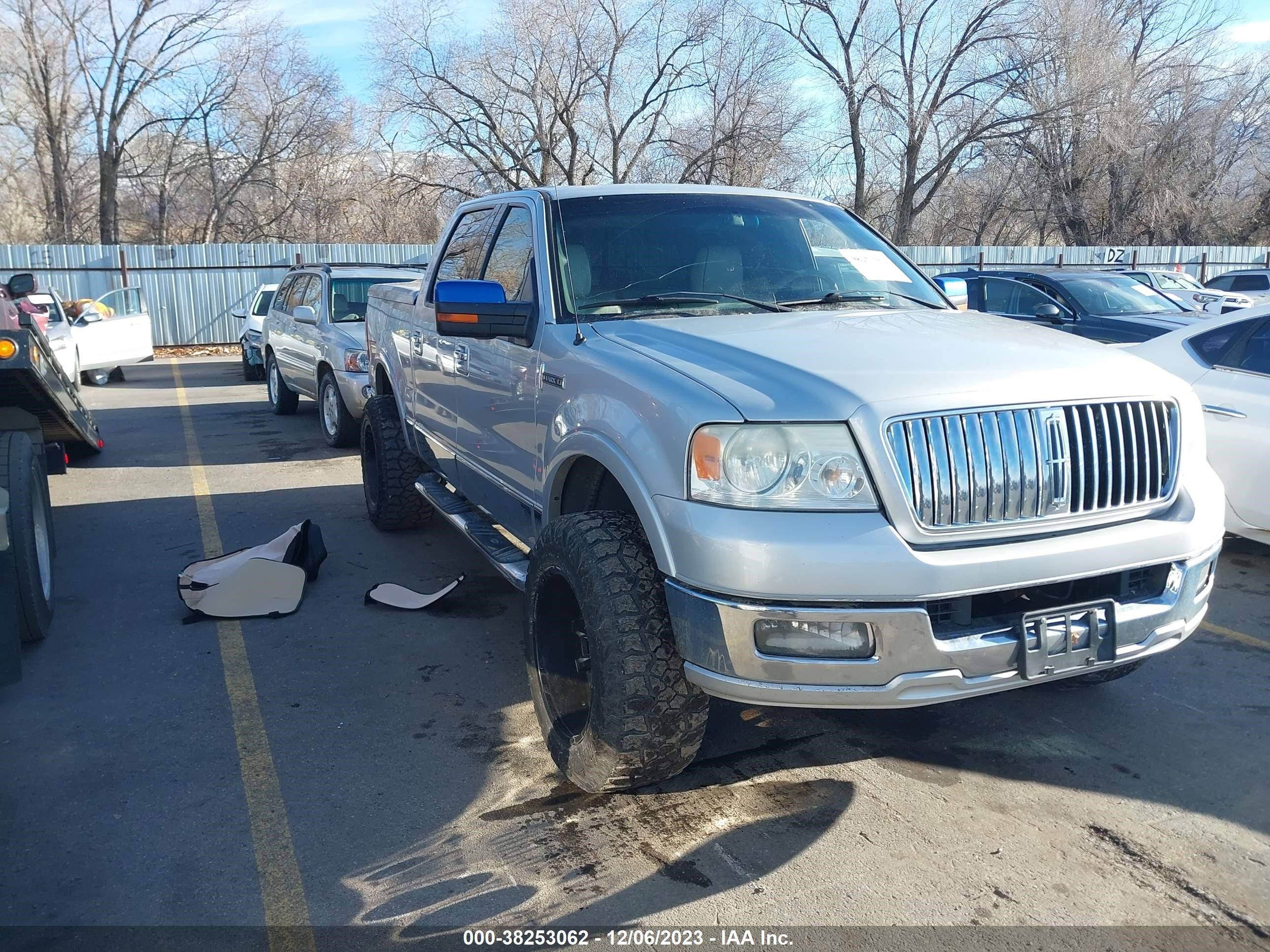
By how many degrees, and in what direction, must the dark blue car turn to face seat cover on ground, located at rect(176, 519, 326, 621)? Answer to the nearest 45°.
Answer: approximately 90° to its right

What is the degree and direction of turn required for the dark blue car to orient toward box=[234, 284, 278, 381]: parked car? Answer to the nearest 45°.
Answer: approximately 135° to its right

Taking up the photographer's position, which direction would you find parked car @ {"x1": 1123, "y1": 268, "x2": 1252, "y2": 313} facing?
facing the viewer and to the right of the viewer

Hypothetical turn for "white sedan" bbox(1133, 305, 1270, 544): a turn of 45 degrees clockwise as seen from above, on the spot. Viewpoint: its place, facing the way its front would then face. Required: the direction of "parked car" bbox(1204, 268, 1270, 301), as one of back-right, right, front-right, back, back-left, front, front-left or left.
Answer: back

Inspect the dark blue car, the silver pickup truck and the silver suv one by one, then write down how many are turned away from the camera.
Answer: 0

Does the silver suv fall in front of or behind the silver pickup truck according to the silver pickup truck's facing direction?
behind

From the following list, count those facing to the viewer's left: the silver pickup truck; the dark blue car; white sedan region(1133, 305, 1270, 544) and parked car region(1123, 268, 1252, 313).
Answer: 0

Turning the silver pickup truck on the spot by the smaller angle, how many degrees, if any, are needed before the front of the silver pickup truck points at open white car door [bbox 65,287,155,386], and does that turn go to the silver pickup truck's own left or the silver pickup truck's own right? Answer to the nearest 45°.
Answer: approximately 180°

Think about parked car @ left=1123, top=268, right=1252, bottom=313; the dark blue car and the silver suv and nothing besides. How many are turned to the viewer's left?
0
